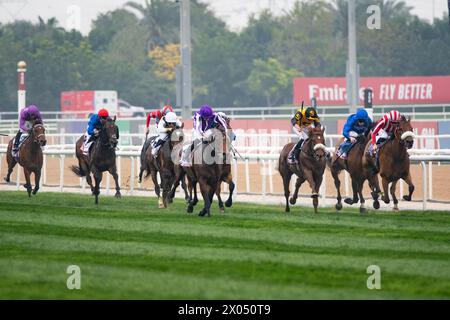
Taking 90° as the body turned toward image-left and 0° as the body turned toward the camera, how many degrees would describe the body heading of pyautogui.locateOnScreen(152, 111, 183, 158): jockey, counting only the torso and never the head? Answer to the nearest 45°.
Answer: approximately 315°

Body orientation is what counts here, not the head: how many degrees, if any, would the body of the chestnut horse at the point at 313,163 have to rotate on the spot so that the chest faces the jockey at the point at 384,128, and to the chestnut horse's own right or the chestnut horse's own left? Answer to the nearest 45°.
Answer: approximately 45° to the chestnut horse's own left

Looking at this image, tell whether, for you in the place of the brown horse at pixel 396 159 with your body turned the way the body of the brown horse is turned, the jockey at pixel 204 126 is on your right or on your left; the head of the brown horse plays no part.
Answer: on your right

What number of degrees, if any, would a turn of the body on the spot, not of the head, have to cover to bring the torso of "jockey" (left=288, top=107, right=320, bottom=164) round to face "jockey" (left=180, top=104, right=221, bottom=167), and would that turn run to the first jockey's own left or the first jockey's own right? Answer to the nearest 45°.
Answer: approximately 90° to the first jockey's own right

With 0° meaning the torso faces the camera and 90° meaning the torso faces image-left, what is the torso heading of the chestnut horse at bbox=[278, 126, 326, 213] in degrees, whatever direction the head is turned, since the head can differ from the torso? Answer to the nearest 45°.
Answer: approximately 315°

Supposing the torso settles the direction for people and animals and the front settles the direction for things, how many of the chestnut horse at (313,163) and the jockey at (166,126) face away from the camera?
0

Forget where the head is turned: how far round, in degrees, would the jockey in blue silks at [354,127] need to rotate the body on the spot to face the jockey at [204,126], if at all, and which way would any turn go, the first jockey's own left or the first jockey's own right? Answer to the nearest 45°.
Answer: approximately 90° to the first jockey's own right

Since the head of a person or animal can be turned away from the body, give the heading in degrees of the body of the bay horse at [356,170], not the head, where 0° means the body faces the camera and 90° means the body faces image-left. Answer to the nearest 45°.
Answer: approximately 315°
